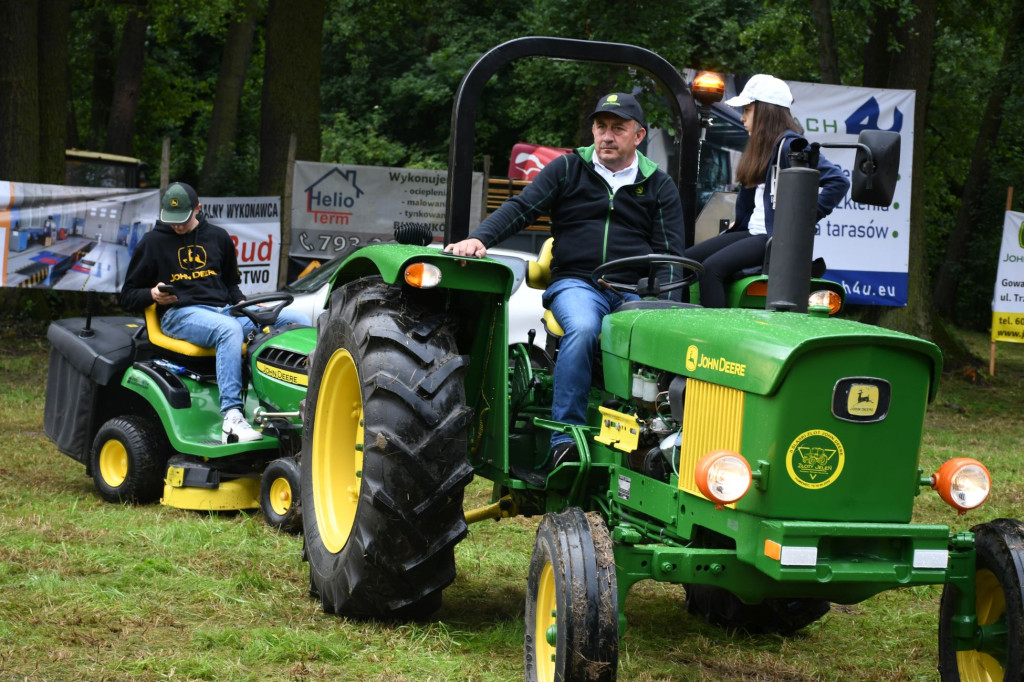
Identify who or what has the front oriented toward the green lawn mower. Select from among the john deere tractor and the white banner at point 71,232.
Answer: the white banner

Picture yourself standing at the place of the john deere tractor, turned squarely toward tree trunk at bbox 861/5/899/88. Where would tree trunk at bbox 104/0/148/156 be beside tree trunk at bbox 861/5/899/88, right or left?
left

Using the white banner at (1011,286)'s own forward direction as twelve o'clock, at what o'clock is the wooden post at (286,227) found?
The wooden post is roughly at 2 o'clock from the white banner.

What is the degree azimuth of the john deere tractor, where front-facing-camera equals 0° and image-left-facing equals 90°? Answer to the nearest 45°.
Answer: approximately 315°

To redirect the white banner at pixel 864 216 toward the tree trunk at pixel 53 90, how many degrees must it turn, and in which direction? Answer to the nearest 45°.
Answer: approximately 90° to its right

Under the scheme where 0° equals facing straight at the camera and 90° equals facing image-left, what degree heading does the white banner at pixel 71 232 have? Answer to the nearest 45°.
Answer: approximately 0°
